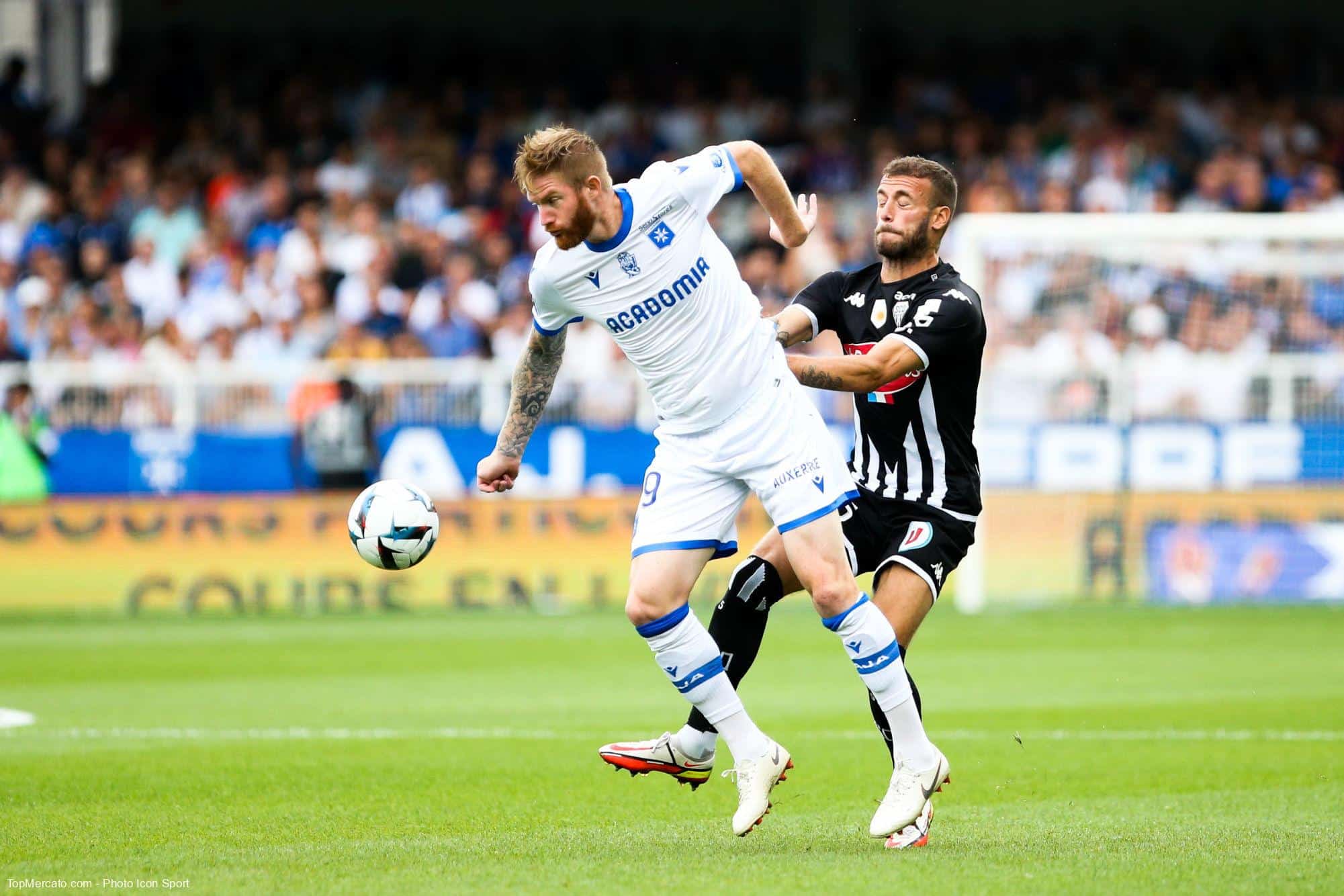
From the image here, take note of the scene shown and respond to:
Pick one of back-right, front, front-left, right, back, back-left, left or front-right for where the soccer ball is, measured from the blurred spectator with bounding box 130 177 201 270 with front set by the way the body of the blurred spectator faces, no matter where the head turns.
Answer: front

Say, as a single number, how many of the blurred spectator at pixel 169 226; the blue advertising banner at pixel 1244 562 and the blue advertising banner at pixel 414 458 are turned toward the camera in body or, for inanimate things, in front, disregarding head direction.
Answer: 3

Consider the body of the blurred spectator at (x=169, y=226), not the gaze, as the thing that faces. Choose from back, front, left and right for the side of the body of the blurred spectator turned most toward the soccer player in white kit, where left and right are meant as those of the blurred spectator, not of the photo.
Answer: front

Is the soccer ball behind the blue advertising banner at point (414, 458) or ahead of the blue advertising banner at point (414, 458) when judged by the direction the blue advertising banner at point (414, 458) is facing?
ahead

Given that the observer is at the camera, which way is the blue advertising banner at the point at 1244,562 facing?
facing the viewer

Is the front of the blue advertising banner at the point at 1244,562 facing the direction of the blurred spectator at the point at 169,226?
no

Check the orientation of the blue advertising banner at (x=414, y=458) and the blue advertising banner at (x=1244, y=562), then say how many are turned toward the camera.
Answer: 2

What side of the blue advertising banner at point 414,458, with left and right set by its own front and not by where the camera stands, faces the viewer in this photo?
front

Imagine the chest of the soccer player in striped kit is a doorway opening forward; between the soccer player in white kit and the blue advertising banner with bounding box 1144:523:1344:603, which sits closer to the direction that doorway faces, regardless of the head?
the soccer player in white kit

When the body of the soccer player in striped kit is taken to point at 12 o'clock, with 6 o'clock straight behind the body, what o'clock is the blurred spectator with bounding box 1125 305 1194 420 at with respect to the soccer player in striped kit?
The blurred spectator is roughly at 5 o'clock from the soccer player in striped kit.

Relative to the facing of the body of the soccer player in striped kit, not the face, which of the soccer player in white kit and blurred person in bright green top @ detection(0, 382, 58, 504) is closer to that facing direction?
the soccer player in white kit

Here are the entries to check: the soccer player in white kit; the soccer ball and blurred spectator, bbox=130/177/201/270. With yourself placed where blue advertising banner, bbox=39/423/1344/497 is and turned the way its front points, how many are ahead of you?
2

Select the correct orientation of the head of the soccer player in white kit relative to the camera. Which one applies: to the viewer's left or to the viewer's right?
to the viewer's left

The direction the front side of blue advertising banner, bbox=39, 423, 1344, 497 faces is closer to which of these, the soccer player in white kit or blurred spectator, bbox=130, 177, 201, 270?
the soccer player in white kit

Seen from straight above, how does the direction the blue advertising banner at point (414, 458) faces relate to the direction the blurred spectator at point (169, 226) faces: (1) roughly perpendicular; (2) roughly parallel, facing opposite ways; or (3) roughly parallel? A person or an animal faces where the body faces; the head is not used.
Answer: roughly parallel

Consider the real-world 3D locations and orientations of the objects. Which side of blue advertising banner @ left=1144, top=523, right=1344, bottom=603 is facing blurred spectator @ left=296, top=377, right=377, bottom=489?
right
